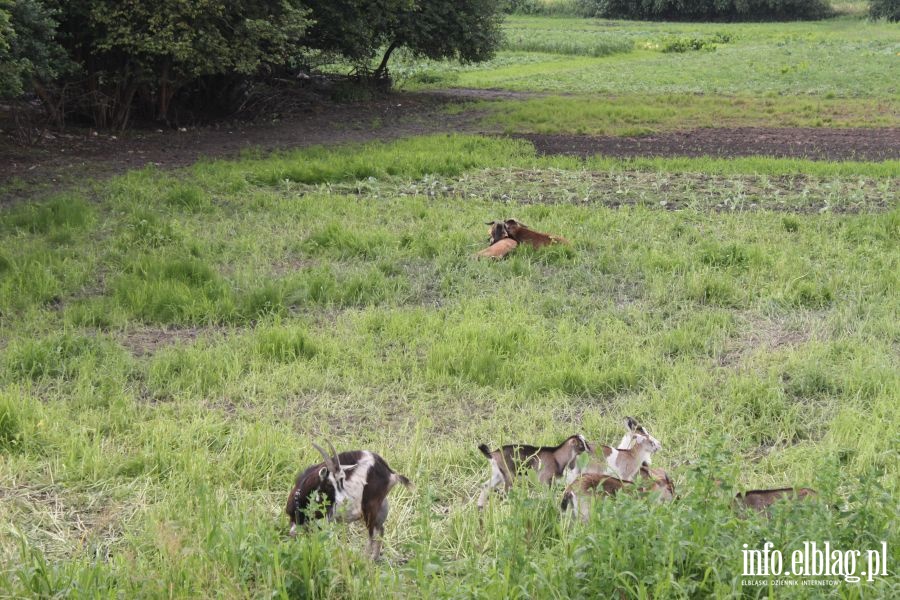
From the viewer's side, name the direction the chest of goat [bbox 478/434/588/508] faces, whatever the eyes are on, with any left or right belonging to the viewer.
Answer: facing to the right of the viewer

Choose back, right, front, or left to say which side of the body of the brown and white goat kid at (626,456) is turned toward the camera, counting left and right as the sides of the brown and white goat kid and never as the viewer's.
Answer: right

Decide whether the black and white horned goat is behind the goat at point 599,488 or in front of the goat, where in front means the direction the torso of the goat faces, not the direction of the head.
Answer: behind

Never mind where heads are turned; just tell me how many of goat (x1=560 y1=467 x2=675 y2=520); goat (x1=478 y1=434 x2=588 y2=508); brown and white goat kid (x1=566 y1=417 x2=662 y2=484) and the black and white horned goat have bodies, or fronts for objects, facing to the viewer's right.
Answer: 3

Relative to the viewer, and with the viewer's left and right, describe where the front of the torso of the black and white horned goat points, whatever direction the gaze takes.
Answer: facing to the left of the viewer

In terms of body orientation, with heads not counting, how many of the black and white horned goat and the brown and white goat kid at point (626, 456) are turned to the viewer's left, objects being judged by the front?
1

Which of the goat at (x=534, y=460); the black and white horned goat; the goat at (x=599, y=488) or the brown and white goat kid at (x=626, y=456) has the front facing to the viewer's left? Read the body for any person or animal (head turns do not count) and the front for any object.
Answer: the black and white horned goat

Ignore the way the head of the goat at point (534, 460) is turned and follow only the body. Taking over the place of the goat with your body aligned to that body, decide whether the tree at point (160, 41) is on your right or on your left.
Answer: on your left

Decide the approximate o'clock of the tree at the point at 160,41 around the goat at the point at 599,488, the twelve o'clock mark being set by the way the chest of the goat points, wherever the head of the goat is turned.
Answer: The tree is roughly at 8 o'clock from the goat.

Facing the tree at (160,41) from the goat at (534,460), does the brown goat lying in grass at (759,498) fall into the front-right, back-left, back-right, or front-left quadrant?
back-right
